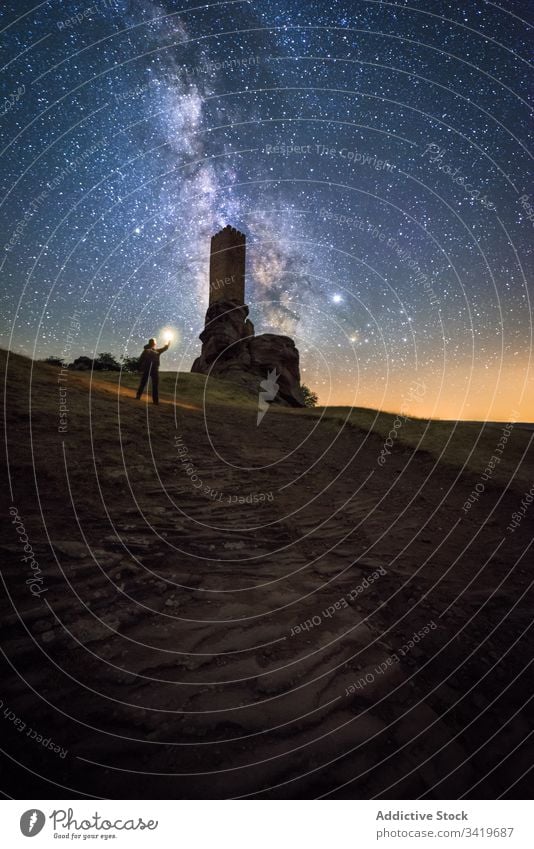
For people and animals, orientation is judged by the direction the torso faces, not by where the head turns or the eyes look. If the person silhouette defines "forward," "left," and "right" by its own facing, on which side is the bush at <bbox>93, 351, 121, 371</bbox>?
on its left

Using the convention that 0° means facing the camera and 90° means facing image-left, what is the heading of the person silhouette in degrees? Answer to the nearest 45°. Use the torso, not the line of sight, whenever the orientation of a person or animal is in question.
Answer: approximately 225°
